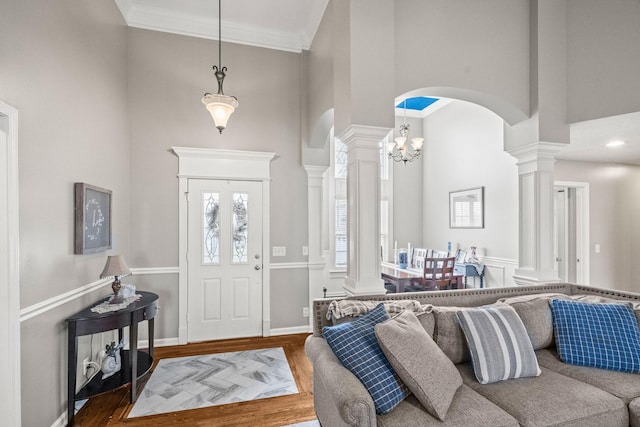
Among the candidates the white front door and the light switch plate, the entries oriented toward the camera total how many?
2

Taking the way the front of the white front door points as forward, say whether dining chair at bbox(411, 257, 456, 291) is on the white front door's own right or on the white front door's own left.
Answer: on the white front door's own left

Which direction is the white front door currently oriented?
toward the camera

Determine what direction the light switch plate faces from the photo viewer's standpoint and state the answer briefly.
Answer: facing the viewer

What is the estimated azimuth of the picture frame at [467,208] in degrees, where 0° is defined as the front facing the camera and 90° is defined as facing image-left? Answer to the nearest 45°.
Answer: approximately 45°

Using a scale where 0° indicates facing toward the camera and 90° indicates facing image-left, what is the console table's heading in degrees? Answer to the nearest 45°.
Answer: approximately 315°

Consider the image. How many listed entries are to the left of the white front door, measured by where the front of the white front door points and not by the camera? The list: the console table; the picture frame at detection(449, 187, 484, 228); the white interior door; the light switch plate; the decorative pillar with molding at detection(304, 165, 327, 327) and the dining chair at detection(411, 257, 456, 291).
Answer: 5

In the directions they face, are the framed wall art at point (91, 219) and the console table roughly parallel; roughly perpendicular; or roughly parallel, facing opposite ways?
roughly parallel

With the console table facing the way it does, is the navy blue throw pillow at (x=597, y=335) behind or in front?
in front

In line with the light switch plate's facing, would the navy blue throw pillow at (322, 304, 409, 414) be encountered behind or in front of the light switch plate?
in front

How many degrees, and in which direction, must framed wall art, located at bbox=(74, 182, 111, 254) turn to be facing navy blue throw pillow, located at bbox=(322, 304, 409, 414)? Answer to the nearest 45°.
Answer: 0° — it already faces it

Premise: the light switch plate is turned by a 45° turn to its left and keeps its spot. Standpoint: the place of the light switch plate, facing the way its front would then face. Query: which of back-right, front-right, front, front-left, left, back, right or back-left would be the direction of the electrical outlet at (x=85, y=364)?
right

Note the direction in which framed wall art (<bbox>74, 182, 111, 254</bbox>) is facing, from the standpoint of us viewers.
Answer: facing the viewer and to the right of the viewer

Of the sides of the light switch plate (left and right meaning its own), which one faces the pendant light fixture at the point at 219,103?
front

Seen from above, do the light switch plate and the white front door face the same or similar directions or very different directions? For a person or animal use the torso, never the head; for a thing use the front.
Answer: same or similar directions

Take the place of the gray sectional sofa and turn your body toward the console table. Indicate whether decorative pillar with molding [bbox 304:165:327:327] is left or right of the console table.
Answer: right
